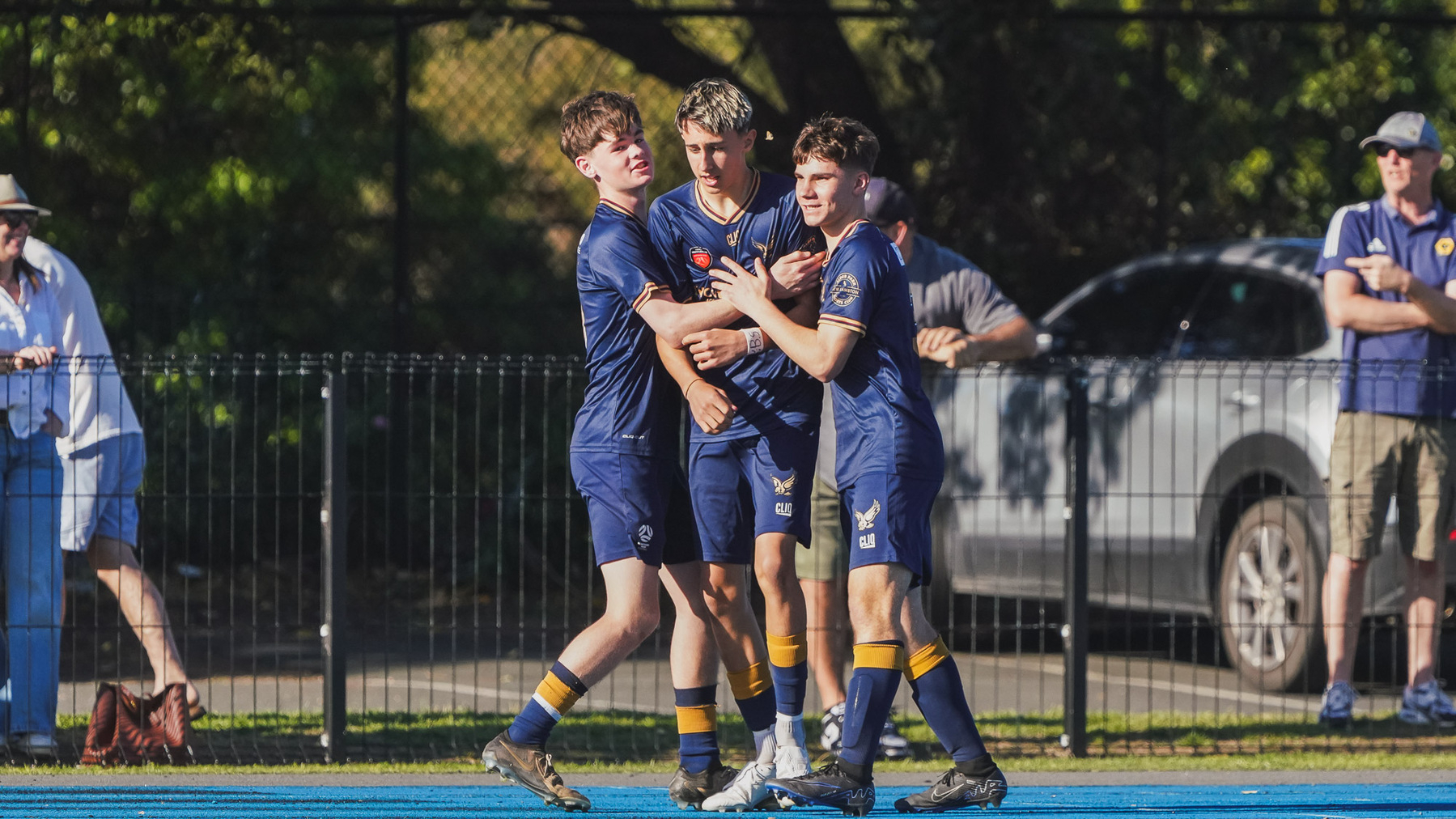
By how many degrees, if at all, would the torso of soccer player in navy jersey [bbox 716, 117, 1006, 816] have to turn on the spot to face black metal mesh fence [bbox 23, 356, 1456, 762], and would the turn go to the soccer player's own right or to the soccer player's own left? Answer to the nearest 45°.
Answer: approximately 90° to the soccer player's own right

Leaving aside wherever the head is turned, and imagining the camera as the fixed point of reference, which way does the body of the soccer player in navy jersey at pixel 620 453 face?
to the viewer's right

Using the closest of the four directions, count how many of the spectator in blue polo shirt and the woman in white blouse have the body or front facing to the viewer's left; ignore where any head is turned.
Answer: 0

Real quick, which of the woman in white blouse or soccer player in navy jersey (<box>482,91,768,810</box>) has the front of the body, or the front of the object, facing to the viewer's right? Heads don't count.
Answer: the soccer player in navy jersey

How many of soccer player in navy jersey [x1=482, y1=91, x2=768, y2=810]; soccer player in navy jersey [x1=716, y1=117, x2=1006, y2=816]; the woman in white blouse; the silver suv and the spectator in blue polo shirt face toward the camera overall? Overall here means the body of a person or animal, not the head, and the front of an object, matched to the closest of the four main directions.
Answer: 2

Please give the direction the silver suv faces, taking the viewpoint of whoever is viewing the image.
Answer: facing away from the viewer and to the left of the viewer

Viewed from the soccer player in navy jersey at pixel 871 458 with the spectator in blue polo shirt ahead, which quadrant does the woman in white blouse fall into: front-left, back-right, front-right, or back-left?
back-left

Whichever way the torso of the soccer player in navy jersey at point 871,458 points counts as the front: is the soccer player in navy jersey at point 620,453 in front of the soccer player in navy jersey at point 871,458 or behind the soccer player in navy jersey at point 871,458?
in front

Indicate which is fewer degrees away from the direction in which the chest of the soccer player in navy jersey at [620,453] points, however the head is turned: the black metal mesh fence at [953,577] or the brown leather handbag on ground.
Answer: the black metal mesh fence

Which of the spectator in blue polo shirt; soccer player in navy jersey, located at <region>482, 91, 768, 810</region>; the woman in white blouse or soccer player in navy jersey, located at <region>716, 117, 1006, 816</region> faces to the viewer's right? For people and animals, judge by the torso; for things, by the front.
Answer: soccer player in navy jersey, located at <region>482, 91, 768, 810</region>

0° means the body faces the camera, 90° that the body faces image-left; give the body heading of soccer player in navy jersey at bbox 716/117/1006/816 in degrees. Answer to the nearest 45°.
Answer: approximately 90°

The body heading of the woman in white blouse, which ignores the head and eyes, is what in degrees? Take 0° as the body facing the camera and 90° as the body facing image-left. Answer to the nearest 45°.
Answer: approximately 0°

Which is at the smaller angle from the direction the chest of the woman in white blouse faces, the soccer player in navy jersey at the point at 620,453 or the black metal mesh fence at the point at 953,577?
the soccer player in navy jersey
